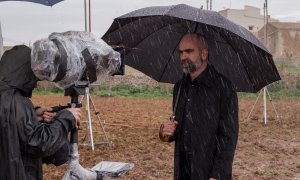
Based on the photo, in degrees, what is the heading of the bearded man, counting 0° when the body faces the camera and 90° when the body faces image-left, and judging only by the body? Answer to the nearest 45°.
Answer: approximately 45°

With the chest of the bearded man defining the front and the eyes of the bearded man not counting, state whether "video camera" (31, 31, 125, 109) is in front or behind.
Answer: in front

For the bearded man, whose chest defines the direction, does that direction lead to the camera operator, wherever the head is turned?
yes
